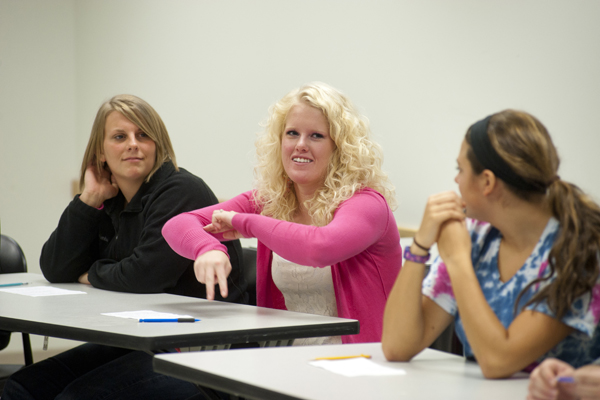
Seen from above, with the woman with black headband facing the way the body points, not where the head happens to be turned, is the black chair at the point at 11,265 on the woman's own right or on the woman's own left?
on the woman's own right

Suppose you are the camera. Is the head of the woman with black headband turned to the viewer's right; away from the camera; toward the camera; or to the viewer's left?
to the viewer's left

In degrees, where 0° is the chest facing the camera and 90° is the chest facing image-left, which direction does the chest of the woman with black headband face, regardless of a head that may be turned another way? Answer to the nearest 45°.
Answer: approximately 45°

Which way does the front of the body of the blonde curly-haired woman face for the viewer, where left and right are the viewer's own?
facing the viewer and to the left of the viewer

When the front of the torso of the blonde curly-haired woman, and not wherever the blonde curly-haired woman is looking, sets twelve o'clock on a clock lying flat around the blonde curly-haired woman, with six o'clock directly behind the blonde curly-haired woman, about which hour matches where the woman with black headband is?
The woman with black headband is roughly at 10 o'clock from the blonde curly-haired woman.

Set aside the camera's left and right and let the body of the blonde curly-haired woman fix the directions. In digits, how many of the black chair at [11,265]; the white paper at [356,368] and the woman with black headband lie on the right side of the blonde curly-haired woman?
1

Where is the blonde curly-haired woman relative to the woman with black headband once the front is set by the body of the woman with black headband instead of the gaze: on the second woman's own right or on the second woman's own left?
on the second woman's own right

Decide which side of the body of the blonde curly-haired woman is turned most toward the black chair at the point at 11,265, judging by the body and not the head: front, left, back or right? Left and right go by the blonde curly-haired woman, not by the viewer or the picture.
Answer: right

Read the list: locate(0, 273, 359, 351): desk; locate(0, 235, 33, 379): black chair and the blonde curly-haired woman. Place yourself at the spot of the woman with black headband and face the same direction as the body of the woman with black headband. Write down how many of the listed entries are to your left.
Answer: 0

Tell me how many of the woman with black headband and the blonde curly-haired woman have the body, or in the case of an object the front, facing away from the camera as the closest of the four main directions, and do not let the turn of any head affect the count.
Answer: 0

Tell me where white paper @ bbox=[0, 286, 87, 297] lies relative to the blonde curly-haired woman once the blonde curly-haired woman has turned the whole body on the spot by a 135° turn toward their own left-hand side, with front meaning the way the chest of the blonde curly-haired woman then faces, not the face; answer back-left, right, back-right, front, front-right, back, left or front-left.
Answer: back
